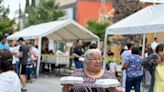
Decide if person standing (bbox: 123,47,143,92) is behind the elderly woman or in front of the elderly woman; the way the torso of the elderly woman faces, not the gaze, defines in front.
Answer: behind

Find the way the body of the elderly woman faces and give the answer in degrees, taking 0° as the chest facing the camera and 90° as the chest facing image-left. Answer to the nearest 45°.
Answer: approximately 0°

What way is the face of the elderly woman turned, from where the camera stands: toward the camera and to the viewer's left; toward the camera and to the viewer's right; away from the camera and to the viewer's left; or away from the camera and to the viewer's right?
toward the camera and to the viewer's right

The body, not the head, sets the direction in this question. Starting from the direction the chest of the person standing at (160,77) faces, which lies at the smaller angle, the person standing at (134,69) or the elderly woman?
the elderly woman

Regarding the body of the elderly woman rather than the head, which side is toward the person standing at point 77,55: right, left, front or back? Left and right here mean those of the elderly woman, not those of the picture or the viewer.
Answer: back

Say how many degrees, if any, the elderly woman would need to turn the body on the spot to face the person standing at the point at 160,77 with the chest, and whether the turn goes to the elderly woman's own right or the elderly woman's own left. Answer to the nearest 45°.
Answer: approximately 135° to the elderly woman's own left
